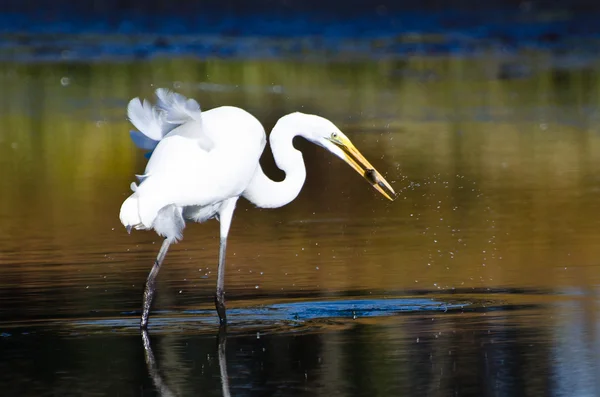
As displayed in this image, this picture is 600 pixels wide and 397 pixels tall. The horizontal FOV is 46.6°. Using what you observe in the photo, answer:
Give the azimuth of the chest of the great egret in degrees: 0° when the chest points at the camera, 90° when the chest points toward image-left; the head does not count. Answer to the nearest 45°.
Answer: approximately 270°
